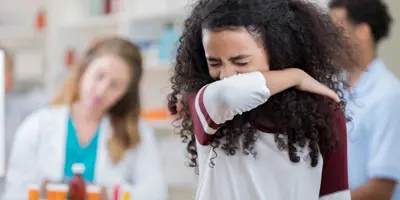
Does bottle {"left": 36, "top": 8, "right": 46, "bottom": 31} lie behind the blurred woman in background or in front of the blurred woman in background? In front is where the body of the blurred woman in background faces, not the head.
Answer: behind

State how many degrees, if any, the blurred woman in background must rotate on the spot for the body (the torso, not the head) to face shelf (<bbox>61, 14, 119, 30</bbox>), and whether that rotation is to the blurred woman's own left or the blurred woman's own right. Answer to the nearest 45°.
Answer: approximately 180°

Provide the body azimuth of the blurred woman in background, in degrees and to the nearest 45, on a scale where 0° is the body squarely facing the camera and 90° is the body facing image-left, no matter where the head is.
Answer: approximately 0°

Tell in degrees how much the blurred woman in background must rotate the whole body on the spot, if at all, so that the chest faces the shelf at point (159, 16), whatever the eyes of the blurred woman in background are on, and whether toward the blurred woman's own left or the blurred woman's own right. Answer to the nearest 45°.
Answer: approximately 180°

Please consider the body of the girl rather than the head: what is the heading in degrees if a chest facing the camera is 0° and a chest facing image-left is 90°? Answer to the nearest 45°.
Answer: approximately 45°

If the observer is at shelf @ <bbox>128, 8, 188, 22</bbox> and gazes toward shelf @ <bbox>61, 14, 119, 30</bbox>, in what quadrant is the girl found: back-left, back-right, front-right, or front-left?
back-left
